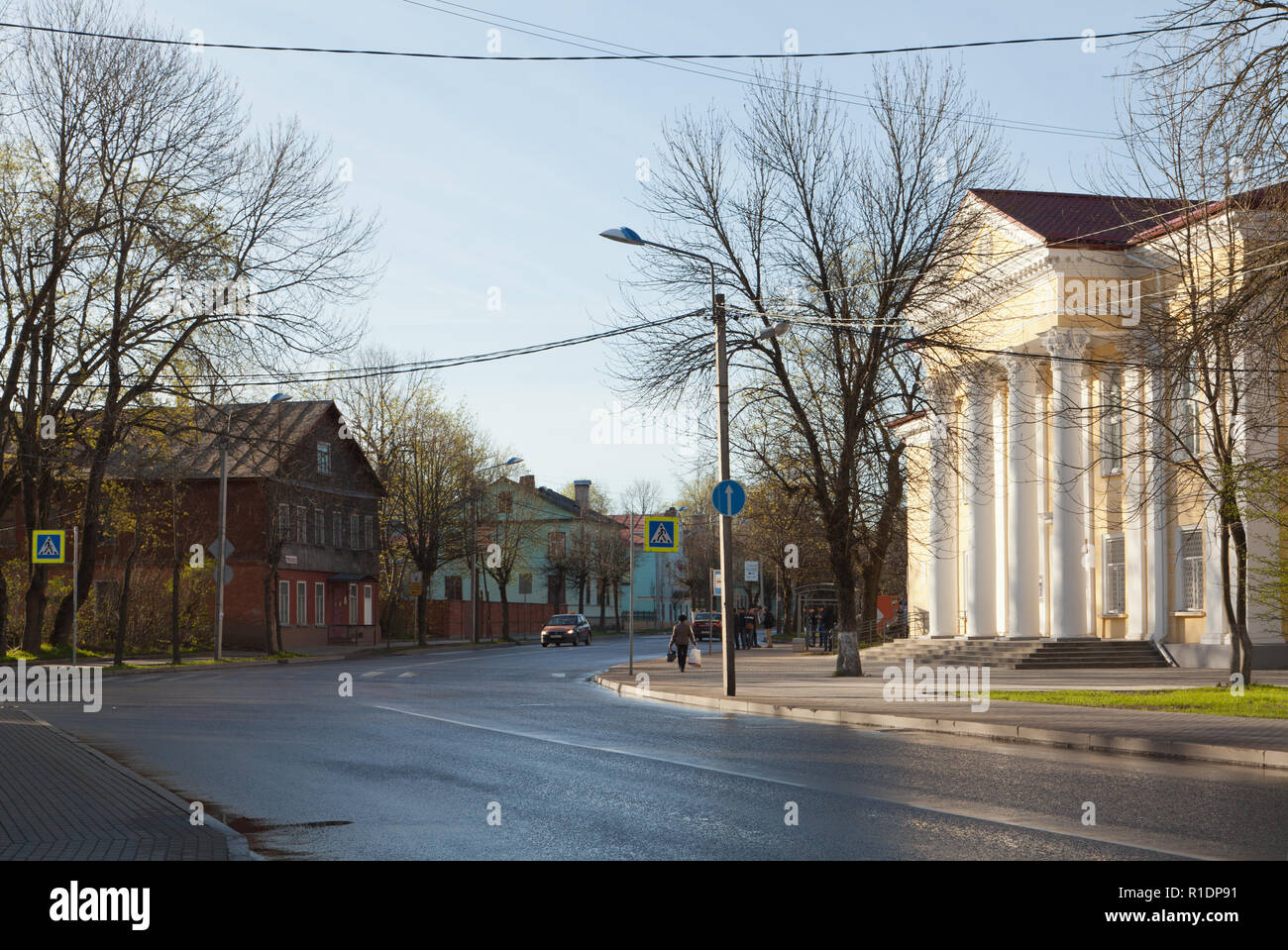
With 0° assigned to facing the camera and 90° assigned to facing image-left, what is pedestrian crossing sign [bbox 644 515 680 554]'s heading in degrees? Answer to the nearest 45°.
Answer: approximately 0°

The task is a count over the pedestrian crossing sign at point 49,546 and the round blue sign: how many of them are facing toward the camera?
2

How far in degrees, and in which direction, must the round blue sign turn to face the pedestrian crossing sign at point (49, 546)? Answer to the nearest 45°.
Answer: approximately 135° to its right

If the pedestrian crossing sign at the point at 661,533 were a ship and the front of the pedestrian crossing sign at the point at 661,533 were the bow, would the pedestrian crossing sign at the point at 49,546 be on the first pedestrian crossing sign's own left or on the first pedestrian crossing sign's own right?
on the first pedestrian crossing sign's own right

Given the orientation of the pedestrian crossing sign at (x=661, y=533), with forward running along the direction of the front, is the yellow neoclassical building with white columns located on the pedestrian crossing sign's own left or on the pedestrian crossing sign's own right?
on the pedestrian crossing sign's own left

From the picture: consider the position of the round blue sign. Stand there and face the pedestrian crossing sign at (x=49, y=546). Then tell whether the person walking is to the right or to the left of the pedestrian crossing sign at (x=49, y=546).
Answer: right

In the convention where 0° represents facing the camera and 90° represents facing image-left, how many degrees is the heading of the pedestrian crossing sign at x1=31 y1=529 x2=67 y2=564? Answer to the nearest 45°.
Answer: approximately 0°

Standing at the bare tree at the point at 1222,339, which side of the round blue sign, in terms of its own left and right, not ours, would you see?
left
